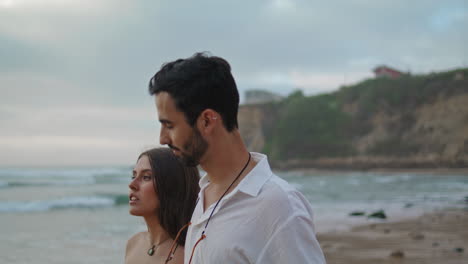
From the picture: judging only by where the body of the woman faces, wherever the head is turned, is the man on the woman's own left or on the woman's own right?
on the woman's own left

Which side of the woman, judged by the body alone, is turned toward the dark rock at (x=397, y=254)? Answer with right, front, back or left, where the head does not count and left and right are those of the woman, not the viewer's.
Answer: back

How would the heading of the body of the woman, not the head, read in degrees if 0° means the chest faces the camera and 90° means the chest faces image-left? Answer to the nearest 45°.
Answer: approximately 45°

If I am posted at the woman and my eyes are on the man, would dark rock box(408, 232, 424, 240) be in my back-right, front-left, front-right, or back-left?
back-left

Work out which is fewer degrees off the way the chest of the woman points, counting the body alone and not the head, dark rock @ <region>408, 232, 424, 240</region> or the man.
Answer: the man

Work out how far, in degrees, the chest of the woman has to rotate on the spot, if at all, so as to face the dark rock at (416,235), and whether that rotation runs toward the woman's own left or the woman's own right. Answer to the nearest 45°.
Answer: approximately 180°

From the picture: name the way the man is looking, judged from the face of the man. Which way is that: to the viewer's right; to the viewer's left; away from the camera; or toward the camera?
to the viewer's left

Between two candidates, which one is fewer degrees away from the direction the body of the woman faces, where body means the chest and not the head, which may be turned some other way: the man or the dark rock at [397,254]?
the man
